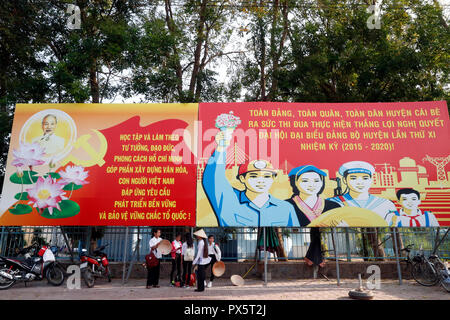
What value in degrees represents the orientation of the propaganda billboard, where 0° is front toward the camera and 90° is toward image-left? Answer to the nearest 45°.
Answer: approximately 0°

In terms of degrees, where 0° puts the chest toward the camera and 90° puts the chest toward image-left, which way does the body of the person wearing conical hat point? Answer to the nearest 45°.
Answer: approximately 90°

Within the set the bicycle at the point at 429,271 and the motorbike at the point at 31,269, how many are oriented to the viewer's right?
1

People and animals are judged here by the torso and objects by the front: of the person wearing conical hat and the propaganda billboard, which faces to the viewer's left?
the person wearing conical hat
